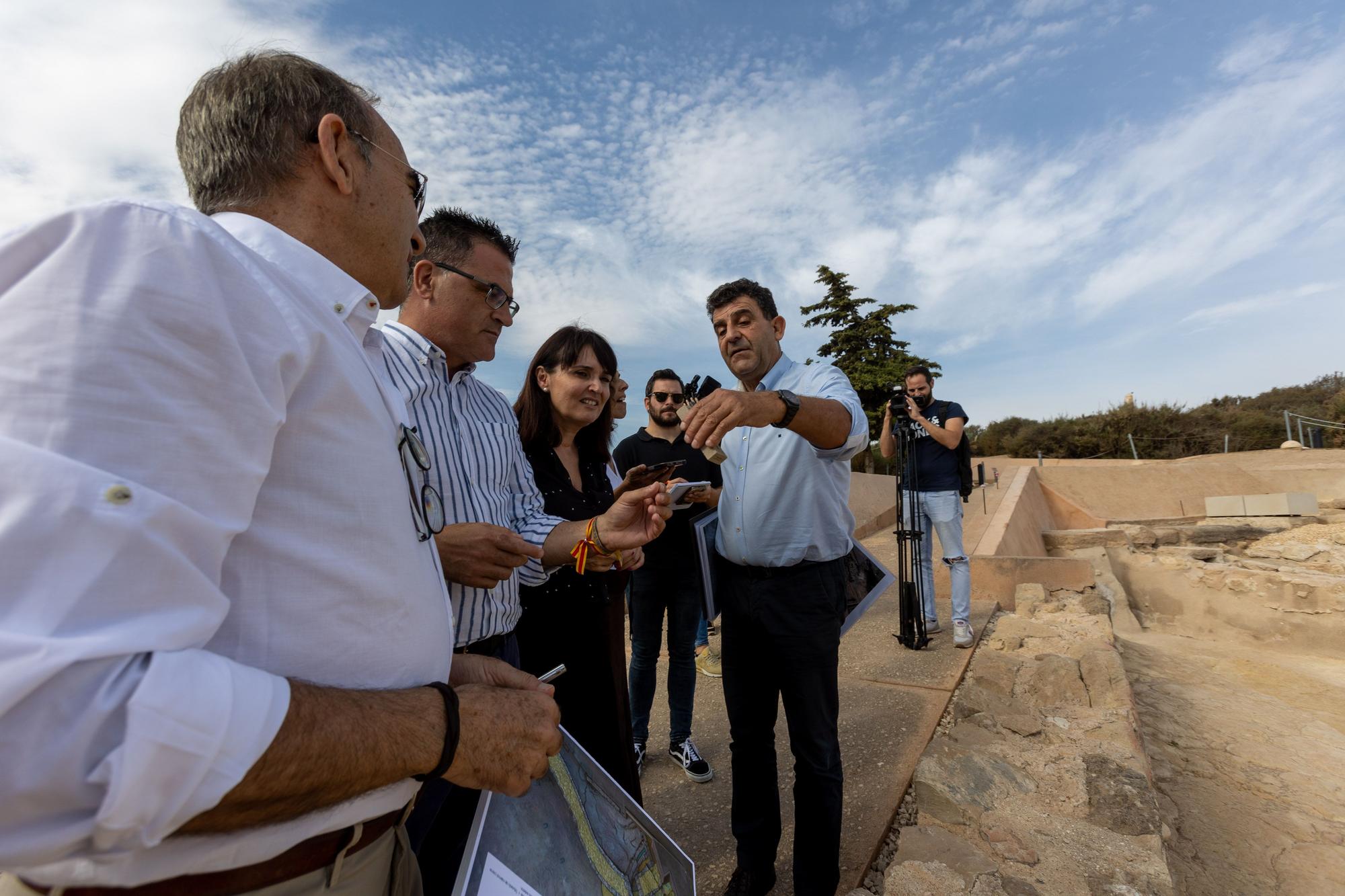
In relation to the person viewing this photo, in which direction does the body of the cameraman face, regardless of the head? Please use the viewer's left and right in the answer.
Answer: facing the viewer and to the left of the viewer

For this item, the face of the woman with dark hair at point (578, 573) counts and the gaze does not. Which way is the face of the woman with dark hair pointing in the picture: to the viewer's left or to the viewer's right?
to the viewer's right

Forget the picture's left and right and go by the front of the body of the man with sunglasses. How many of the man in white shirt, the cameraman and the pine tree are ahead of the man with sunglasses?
1

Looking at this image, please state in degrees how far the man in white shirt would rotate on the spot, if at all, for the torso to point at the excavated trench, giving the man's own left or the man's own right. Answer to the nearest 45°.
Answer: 0° — they already face it

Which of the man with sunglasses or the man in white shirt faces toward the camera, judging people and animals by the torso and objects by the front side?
the man with sunglasses

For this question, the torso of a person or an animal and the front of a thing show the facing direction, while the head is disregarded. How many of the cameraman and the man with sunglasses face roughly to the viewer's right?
0

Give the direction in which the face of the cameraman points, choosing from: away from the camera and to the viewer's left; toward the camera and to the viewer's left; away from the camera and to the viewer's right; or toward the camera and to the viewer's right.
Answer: toward the camera and to the viewer's left

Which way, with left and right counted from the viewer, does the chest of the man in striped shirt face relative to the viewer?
facing the viewer and to the right of the viewer

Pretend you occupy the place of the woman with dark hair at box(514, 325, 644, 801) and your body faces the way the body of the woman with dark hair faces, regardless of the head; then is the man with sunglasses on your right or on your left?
on your left

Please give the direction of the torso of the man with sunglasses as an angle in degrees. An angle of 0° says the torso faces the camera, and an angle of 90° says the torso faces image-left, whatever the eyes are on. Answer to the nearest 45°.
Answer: approximately 0°

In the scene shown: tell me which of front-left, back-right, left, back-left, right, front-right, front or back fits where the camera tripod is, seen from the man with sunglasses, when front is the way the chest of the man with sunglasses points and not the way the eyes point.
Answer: back-left

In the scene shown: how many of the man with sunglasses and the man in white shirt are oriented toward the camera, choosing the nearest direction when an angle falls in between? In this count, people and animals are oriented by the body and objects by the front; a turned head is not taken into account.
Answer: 1

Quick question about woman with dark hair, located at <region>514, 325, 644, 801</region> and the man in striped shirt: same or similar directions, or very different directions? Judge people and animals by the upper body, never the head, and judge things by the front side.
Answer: same or similar directions

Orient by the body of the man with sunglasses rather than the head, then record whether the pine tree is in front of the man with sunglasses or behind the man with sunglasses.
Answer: behind

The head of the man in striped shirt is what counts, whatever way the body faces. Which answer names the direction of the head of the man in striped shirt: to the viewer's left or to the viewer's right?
to the viewer's right

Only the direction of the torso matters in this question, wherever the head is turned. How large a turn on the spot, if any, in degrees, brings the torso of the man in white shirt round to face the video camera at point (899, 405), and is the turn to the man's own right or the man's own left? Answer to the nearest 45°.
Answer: approximately 45° to the man's own left

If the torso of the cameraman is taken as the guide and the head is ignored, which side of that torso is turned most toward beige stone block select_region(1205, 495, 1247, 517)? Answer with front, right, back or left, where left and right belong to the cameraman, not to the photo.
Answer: back
